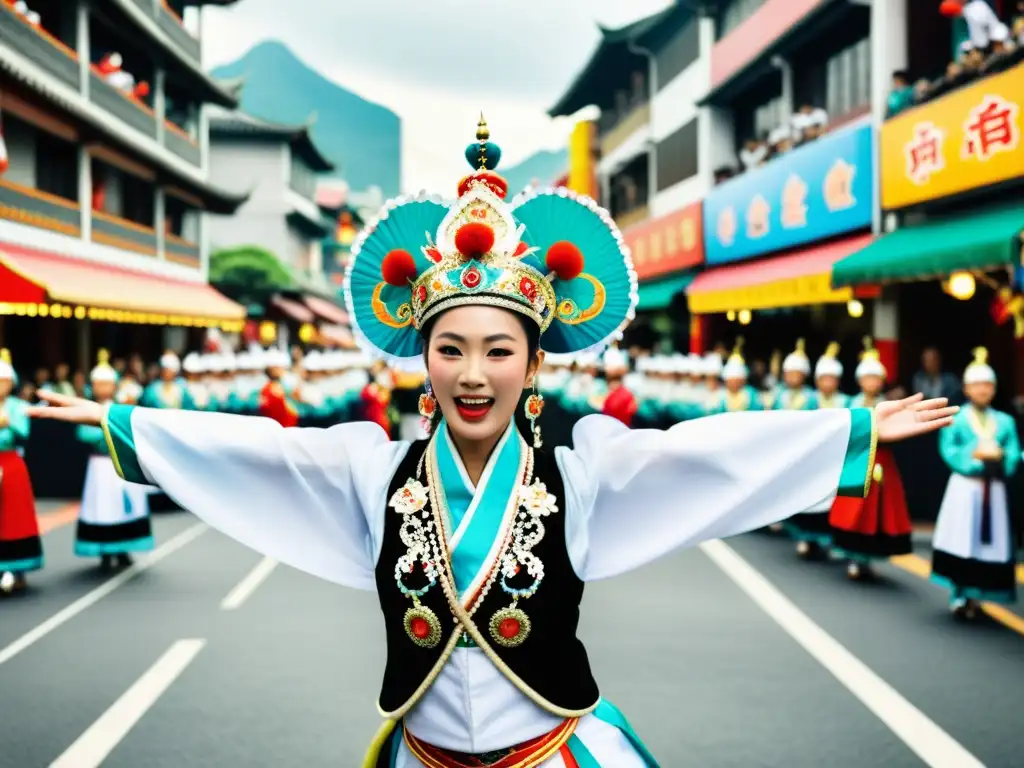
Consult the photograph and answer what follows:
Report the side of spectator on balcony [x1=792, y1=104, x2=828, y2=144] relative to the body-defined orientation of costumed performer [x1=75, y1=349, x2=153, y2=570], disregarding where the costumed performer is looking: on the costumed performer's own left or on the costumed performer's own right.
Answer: on the costumed performer's own left

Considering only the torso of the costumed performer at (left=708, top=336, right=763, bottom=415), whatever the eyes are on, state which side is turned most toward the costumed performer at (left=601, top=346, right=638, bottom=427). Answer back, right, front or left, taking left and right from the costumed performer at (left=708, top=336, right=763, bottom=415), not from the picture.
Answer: right

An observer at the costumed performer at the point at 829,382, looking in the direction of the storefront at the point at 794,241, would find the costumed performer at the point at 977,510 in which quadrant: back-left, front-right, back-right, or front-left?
back-right

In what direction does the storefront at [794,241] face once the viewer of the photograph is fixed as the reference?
facing the viewer and to the left of the viewer

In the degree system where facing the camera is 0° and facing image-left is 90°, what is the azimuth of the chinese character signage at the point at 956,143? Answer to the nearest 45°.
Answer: approximately 45°

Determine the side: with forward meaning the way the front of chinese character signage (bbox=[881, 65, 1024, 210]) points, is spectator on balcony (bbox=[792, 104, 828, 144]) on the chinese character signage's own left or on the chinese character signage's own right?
on the chinese character signage's own right

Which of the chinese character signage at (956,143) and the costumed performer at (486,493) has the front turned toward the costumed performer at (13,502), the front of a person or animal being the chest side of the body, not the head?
the chinese character signage
